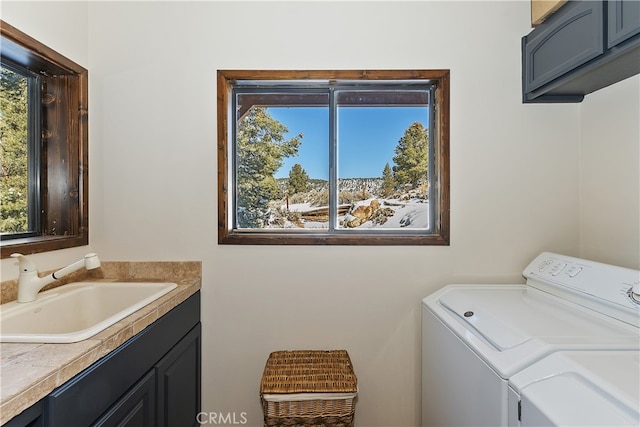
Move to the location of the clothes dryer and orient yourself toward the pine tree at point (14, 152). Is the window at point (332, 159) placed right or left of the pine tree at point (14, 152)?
right

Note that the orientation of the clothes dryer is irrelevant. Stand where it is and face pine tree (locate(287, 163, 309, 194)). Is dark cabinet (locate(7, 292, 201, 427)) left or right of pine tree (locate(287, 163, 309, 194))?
left

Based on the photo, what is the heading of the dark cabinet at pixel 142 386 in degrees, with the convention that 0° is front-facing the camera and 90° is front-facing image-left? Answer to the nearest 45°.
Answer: approximately 315°

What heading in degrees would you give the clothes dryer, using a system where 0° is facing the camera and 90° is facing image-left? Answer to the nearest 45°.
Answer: approximately 45°

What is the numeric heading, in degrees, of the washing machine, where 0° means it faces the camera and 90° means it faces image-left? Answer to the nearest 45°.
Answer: approximately 45°
